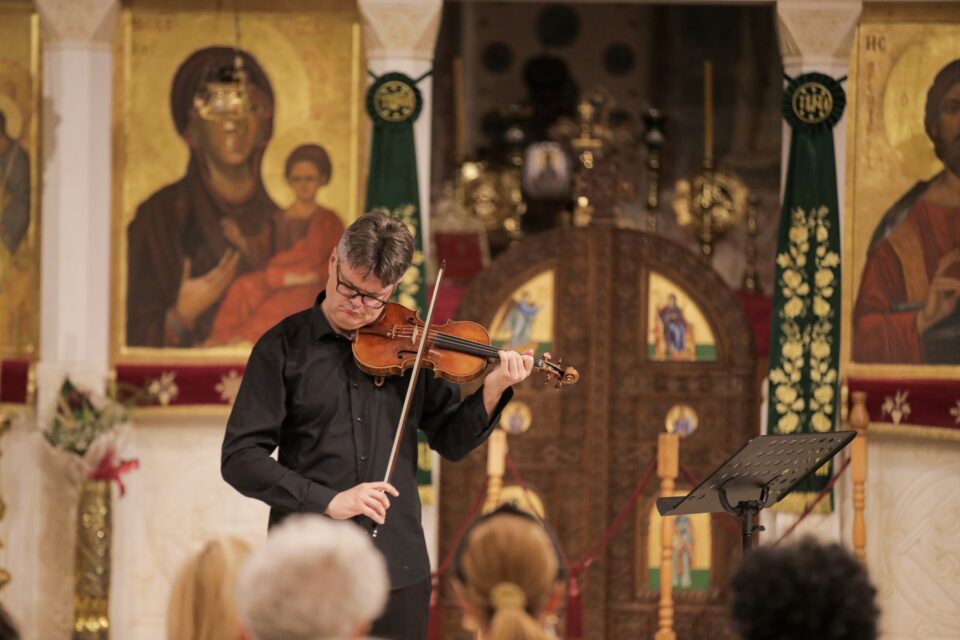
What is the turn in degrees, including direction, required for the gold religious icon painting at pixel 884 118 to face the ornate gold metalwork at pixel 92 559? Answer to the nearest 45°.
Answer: approximately 90° to its right

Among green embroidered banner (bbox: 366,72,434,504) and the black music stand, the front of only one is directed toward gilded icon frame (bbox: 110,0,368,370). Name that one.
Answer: the black music stand

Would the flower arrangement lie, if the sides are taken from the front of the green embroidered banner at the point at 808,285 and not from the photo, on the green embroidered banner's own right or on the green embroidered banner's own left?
on the green embroidered banner's own right

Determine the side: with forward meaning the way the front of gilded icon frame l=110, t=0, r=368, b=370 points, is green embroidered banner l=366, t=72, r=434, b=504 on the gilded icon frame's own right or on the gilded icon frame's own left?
on the gilded icon frame's own left

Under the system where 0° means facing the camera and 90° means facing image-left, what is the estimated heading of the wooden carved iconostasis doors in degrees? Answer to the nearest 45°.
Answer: approximately 0°

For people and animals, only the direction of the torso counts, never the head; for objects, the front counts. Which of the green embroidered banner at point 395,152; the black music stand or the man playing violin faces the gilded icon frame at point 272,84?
the black music stand

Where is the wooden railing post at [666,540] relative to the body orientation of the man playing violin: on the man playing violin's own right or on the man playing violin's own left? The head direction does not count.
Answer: on the man playing violin's own left

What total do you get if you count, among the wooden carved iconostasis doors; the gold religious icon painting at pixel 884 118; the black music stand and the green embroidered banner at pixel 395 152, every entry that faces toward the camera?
3

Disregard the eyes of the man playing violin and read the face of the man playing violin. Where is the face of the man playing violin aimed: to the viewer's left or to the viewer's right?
to the viewer's right

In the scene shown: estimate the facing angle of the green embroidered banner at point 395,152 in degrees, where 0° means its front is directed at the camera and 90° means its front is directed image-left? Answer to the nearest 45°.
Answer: approximately 0°

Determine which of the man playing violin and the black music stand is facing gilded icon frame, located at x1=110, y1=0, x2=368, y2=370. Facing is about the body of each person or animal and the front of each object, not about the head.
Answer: the black music stand
